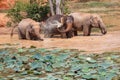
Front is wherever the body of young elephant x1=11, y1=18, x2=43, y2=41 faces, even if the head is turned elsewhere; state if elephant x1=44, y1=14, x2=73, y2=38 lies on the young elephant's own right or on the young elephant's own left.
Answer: on the young elephant's own left

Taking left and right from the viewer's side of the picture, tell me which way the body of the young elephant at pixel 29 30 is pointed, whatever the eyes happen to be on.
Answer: facing the viewer and to the right of the viewer

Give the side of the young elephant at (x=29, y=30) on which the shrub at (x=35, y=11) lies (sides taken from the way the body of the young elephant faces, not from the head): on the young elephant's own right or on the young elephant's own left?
on the young elephant's own left

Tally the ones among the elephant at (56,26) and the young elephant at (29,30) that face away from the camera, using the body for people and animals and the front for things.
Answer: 0

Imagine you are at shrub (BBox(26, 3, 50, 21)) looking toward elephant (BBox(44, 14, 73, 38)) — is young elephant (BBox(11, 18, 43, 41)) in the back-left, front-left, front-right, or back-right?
front-right

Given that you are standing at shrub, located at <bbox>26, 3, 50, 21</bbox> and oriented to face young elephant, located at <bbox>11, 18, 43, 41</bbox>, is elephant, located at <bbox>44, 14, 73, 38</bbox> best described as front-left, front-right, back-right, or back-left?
front-left

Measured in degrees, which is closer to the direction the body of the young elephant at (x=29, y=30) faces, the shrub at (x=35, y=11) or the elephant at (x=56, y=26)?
the elephant
